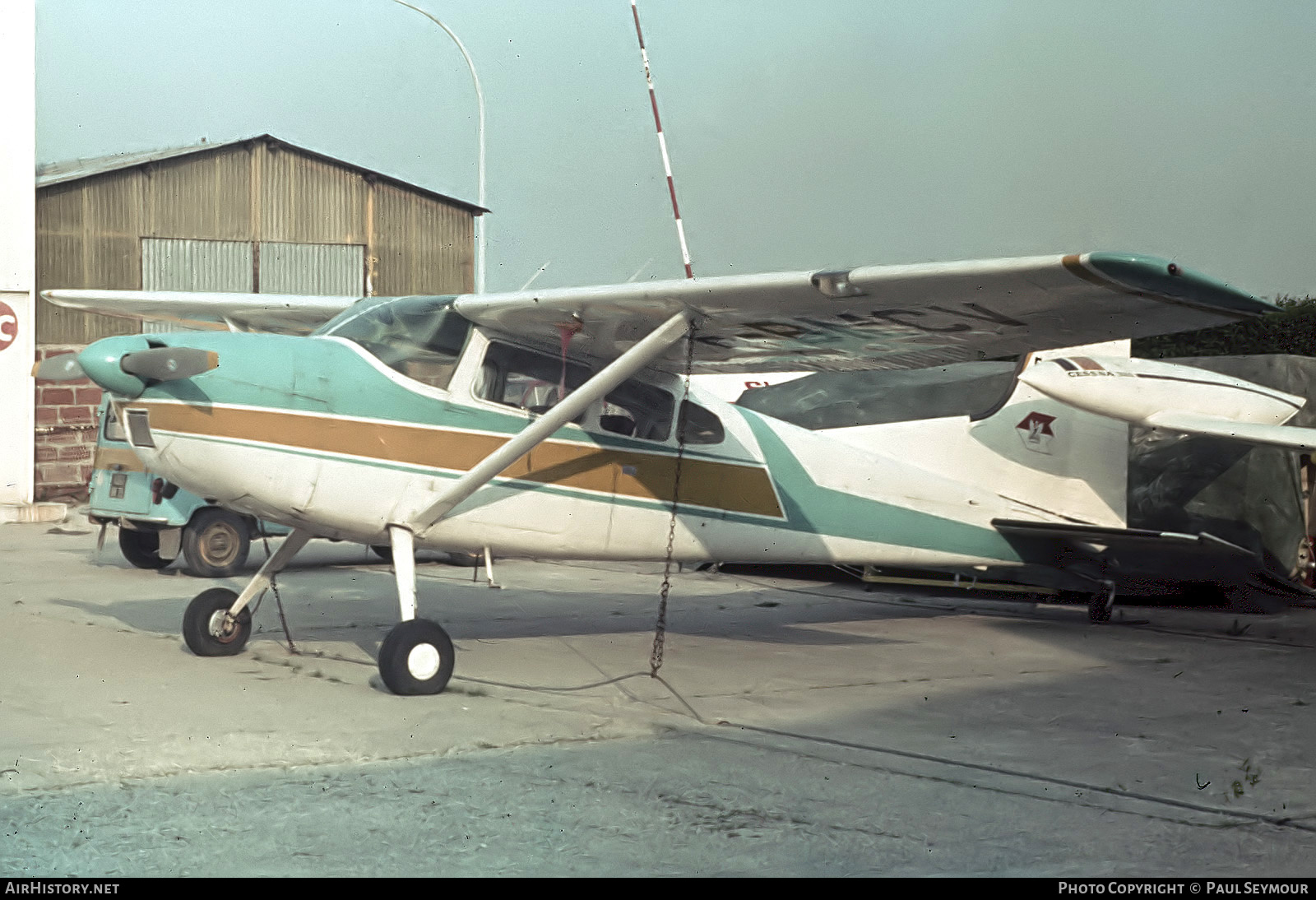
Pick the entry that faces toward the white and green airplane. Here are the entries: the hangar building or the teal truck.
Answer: the hangar building

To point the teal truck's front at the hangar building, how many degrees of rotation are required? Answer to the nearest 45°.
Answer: approximately 45° to its left

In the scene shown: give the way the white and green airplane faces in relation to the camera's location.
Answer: facing the viewer and to the left of the viewer

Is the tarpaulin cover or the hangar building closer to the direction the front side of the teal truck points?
the hangar building

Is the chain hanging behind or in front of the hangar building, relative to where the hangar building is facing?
in front

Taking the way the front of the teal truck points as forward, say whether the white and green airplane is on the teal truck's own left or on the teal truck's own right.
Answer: on the teal truck's own right

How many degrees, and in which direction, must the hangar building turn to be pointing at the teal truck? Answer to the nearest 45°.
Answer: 0° — it already faces it

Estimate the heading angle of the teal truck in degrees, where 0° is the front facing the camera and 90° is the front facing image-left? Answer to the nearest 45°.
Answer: approximately 225°

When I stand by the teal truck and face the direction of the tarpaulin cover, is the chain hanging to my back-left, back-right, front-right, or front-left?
front-right

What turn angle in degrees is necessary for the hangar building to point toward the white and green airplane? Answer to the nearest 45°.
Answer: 0° — it already faces it

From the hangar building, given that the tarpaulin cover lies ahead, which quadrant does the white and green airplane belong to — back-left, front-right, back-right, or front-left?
front-right

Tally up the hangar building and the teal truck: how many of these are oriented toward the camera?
1

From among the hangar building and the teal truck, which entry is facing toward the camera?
the hangar building

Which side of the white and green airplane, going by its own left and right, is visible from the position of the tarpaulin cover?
back

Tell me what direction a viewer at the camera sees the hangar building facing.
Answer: facing the viewer

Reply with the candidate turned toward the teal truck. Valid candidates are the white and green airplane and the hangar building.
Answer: the hangar building

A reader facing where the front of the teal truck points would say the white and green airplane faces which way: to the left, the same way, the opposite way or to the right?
the opposite way
